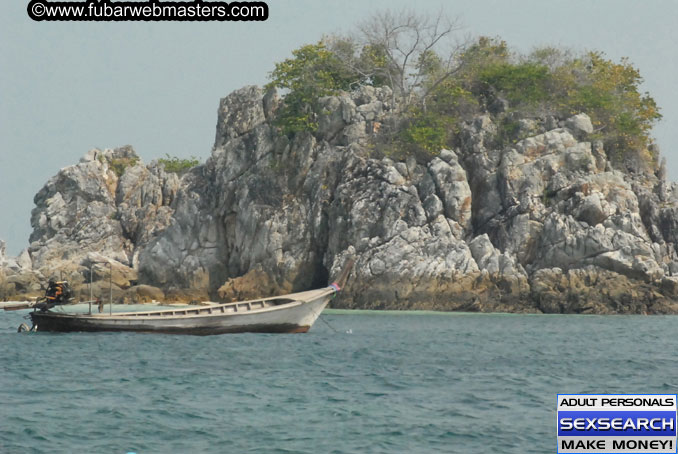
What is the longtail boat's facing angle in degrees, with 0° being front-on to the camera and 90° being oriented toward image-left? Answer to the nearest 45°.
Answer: approximately 270°
